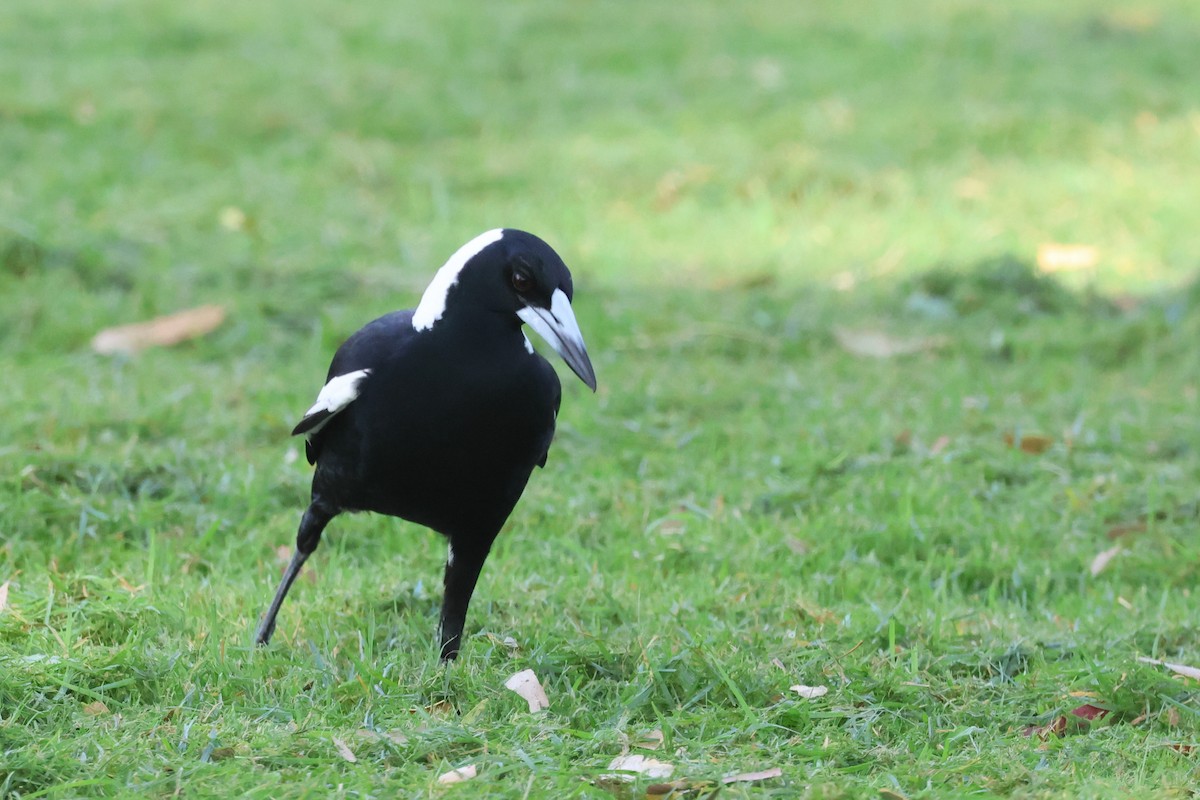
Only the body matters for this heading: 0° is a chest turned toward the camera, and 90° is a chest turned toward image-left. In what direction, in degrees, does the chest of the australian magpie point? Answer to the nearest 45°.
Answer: approximately 315°

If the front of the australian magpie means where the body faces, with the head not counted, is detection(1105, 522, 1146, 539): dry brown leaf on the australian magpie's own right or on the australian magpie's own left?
on the australian magpie's own left

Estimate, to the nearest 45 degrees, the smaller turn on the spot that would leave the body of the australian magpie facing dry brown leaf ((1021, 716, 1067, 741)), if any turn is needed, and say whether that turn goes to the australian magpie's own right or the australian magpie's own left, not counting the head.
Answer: approximately 45° to the australian magpie's own left

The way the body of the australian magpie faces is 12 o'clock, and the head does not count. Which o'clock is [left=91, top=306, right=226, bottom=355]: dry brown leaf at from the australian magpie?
The dry brown leaf is roughly at 7 o'clock from the australian magpie.

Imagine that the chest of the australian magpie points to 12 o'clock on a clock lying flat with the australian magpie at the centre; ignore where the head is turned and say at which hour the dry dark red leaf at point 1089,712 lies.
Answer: The dry dark red leaf is roughly at 11 o'clock from the australian magpie.

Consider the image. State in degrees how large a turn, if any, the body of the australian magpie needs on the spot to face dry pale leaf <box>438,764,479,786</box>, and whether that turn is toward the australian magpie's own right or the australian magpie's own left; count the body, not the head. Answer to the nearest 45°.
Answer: approximately 45° to the australian magpie's own right
